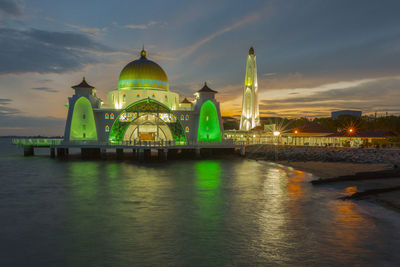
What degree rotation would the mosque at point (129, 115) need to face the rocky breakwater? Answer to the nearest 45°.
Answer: approximately 45° to its left

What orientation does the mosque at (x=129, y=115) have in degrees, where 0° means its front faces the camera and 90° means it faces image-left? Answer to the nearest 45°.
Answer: approximately 0°
